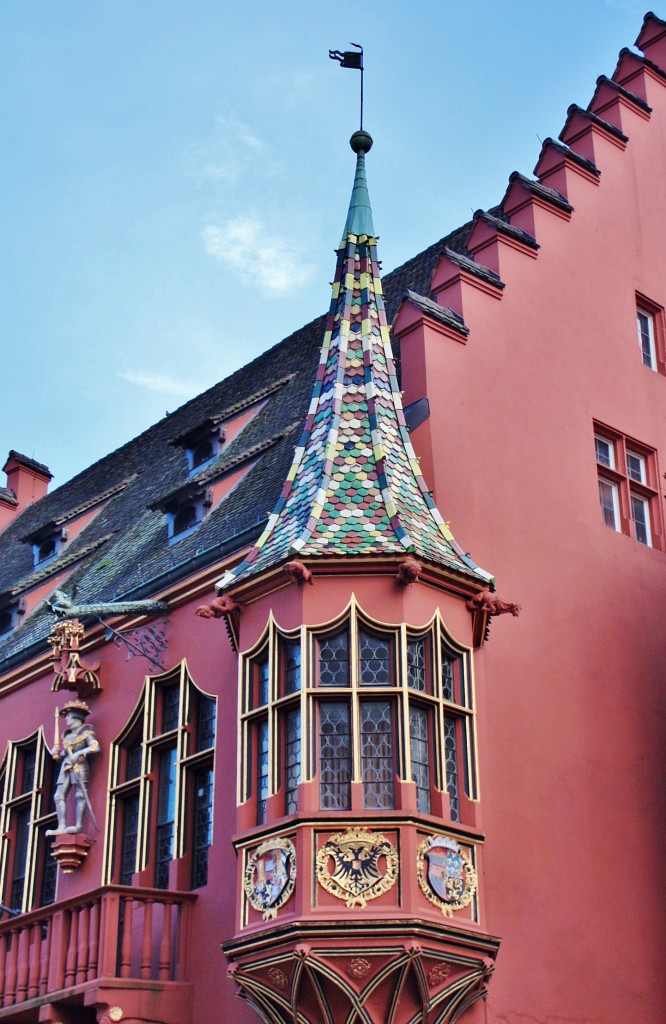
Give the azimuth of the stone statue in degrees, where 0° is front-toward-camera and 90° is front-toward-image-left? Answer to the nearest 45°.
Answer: approximately 45°
